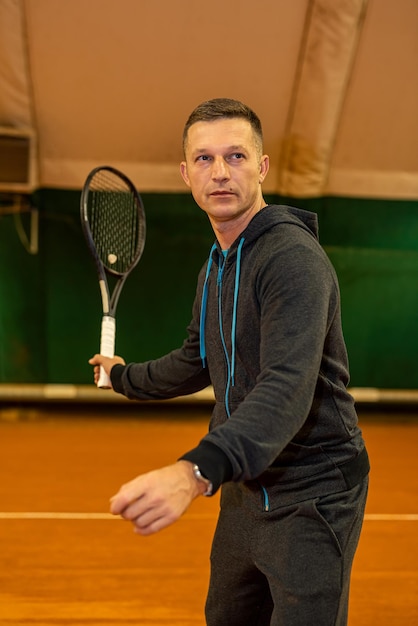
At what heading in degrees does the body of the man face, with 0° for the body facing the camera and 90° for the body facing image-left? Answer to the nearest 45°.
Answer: approximately 45°

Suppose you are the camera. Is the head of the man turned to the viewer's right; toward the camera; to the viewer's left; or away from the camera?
toward the camera
